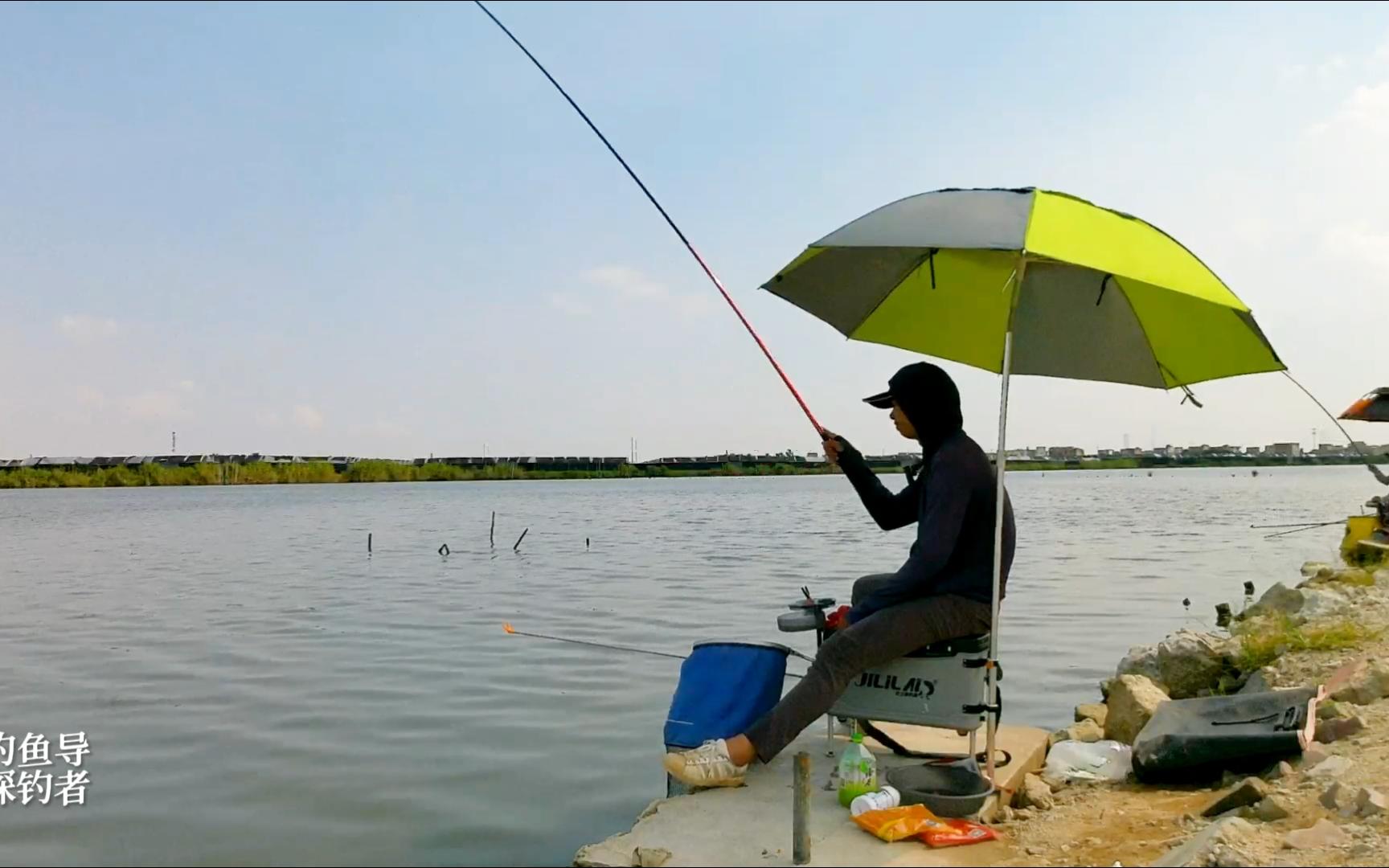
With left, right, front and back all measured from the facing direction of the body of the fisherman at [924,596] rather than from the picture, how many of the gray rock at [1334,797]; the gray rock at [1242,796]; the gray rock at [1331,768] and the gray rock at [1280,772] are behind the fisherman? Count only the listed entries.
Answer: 4

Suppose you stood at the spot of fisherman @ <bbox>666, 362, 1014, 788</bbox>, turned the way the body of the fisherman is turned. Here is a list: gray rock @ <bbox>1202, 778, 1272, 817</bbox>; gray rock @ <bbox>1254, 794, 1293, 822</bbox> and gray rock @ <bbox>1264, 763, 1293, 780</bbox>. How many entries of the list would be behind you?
3

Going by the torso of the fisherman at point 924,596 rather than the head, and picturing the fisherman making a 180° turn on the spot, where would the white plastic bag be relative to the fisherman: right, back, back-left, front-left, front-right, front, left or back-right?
front-left

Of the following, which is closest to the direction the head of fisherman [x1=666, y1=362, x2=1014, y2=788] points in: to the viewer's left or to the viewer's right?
to the viewer's left

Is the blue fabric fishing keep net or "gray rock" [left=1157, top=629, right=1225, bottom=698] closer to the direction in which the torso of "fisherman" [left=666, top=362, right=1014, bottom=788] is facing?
the blue fabric fishing keep net

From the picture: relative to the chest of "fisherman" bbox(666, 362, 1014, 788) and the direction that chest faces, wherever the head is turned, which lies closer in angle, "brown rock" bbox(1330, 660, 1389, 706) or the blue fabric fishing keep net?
the blue fabric fishing keep net

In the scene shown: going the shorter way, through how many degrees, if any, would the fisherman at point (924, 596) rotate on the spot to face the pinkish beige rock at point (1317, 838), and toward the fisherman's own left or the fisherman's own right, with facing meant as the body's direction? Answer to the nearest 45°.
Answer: approximately 135° to the fisherman's own left

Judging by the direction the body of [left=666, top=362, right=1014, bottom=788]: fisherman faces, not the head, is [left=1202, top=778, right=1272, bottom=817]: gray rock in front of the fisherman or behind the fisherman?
behind

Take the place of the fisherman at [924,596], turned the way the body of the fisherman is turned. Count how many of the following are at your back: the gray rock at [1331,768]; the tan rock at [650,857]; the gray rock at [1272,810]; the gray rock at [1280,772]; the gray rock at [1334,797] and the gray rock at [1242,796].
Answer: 5

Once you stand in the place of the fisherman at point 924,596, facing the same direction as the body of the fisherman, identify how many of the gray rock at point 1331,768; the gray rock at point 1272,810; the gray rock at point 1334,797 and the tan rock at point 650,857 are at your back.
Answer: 3

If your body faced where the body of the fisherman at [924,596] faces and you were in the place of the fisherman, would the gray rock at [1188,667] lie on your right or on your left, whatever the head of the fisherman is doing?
on your right

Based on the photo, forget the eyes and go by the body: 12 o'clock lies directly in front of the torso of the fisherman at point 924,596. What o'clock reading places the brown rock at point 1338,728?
The brown rock is roughly at 5 o'clock from the fisherman.

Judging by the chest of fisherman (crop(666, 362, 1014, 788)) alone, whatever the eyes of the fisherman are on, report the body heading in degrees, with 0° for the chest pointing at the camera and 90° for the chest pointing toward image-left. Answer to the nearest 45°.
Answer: approximately 90°

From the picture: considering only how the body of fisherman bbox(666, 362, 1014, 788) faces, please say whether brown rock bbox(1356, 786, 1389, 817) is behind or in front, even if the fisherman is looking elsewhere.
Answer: behind

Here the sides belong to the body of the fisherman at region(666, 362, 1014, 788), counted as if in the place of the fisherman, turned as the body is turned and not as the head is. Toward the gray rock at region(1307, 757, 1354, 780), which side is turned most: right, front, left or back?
back
